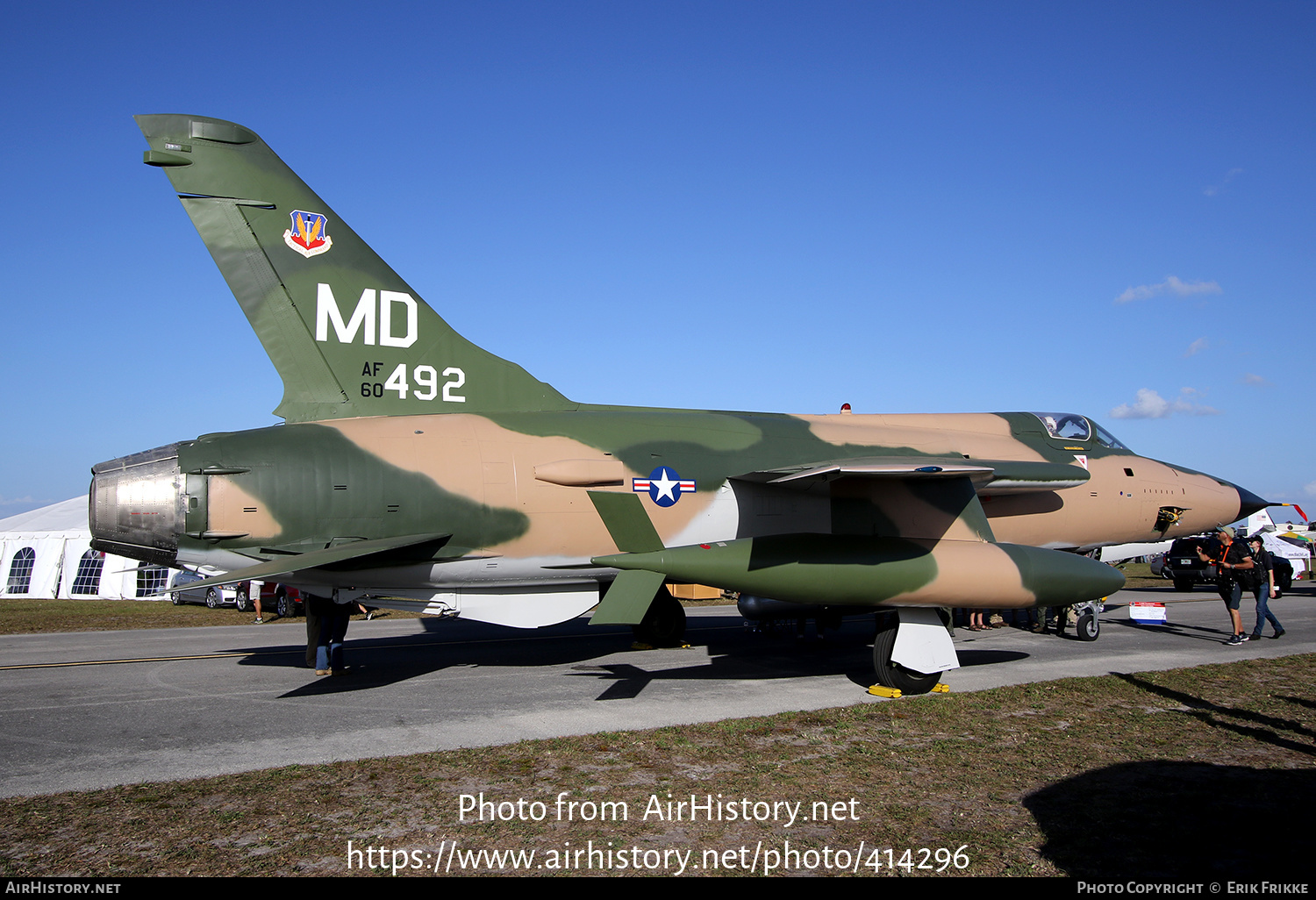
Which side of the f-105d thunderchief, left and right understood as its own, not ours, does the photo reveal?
right

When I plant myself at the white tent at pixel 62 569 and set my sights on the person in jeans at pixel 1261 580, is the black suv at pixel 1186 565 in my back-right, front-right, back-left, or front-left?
front-left

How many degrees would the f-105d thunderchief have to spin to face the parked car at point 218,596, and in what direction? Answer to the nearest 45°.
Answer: approximately 135° to its left

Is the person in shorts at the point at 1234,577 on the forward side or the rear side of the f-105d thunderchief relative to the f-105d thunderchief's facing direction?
on the forward side

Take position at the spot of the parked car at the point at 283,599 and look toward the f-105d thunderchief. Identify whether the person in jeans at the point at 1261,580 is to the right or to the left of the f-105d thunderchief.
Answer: left

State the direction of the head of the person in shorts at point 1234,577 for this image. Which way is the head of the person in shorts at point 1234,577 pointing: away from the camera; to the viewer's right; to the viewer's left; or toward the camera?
to the viewer's left

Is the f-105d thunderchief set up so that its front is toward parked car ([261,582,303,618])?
no

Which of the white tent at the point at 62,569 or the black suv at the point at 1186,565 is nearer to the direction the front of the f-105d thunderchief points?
the black suv

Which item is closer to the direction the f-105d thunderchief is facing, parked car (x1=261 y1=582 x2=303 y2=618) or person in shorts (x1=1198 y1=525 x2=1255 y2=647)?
the person in shorts

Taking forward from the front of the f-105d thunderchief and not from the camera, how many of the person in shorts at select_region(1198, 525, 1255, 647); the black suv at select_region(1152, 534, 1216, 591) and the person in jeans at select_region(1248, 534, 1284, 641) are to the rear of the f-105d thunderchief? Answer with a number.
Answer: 0
